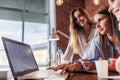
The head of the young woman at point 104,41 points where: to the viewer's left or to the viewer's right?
to the viewer's left

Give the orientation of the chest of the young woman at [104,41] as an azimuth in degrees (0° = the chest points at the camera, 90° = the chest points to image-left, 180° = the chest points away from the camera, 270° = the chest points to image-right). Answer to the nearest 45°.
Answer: approximately 45°
